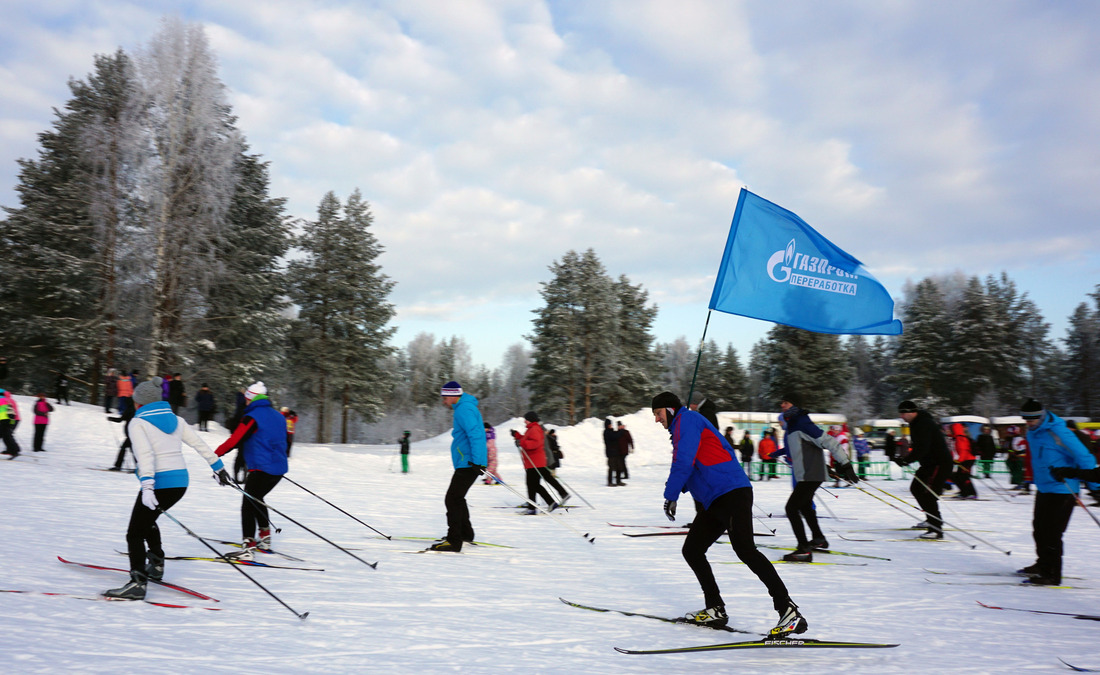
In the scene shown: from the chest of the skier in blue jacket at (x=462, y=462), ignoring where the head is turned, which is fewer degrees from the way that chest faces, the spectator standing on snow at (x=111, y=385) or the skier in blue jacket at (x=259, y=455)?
the skier in blue jacket

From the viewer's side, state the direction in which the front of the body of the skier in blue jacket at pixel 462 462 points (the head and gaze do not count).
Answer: to the viewer's left

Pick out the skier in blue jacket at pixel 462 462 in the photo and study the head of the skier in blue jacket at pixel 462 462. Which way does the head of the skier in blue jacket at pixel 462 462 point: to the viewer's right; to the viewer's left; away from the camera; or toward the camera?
to the viewer's left
